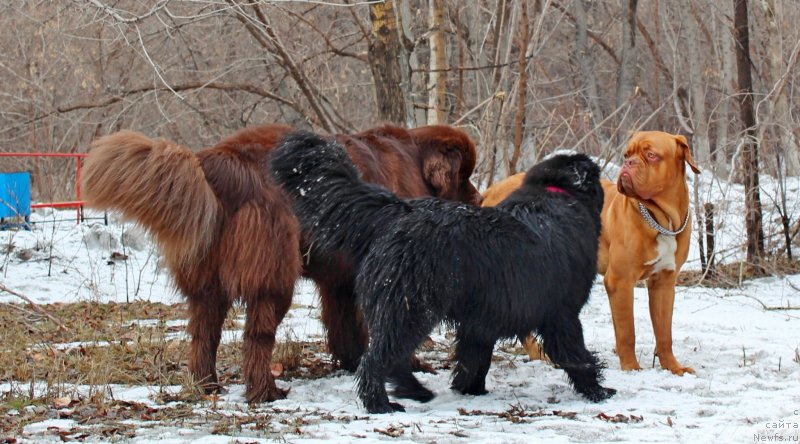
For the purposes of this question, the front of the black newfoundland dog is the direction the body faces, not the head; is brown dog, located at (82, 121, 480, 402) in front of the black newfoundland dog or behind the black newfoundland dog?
behind

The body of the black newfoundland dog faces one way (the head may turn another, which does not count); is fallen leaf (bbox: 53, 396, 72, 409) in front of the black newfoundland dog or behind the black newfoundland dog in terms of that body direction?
behind

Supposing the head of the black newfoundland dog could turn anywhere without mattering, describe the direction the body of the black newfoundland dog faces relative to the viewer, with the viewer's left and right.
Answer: facing to the right of the viewer

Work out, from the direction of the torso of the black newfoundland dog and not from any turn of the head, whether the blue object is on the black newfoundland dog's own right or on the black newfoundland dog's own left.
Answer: on the black newfoundland dog's own left

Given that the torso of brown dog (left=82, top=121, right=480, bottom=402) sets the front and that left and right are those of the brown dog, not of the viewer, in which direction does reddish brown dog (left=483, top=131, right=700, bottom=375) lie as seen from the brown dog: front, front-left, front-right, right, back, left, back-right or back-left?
front-right

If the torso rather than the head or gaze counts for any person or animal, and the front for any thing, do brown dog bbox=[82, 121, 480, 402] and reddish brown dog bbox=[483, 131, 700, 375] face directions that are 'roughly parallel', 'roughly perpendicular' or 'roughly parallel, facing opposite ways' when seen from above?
roughly perpendicular

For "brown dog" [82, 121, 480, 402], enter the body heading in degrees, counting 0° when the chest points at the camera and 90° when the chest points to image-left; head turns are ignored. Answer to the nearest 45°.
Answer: approximately 225°

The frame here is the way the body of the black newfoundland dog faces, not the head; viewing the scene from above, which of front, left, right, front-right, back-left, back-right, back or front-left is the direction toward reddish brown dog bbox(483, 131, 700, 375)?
front-left

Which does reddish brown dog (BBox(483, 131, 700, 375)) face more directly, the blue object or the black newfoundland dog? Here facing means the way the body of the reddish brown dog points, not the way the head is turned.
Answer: the black newfoundland dog

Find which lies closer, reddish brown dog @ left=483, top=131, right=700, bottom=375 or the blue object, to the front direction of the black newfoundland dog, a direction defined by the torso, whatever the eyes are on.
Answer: the reddish brown dog

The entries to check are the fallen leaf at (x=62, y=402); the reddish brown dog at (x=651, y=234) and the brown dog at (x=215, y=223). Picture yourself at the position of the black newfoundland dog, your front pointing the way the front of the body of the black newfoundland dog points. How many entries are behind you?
2

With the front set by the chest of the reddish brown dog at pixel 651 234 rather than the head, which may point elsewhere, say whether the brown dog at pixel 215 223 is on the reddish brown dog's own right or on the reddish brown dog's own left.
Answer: on the reddish brown dog's own right
